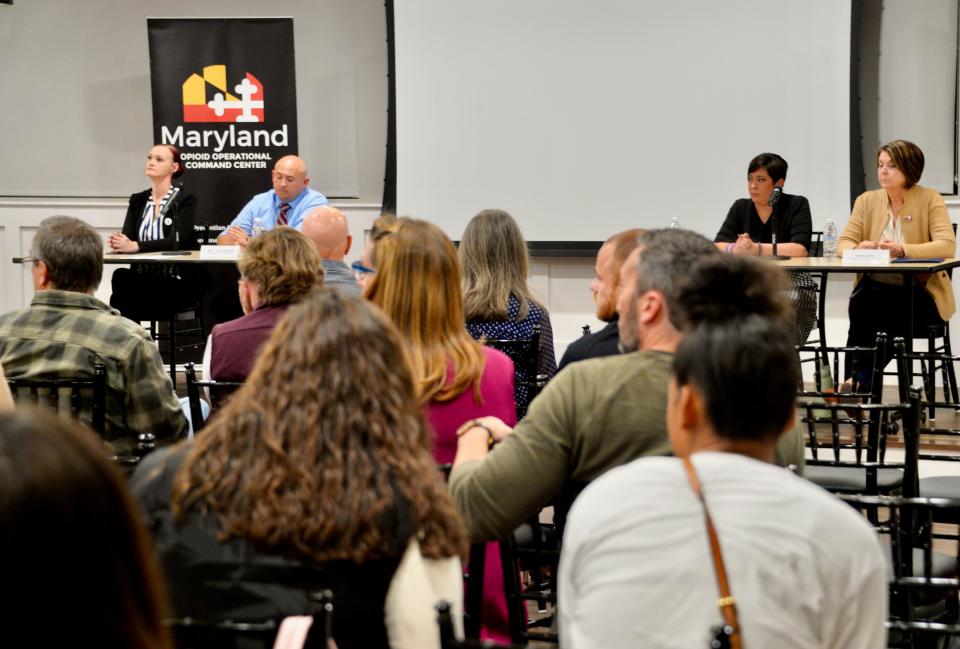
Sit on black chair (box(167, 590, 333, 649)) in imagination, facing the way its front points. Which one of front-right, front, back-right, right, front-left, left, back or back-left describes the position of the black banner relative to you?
front

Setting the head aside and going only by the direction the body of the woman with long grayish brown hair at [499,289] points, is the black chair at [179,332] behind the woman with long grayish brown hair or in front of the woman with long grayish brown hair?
in front

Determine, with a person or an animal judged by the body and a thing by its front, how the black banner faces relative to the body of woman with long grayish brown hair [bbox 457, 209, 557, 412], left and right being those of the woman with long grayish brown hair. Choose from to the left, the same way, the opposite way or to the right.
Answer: the opposite way

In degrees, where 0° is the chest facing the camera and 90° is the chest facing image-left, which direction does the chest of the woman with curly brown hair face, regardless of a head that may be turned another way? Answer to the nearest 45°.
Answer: approximately 180°

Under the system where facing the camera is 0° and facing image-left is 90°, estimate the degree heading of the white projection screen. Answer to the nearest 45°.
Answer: approximately 0°

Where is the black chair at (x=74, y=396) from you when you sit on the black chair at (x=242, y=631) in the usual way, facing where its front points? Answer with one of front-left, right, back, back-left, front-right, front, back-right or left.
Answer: front

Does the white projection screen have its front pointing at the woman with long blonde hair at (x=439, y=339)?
yes

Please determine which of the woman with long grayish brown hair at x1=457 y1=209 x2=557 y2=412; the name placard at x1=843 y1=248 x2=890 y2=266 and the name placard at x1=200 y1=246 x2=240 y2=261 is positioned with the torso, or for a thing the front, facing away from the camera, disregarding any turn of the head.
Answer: the woman with long grayish brown hair

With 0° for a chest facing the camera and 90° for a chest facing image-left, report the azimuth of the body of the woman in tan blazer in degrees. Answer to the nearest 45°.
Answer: approximately 45°

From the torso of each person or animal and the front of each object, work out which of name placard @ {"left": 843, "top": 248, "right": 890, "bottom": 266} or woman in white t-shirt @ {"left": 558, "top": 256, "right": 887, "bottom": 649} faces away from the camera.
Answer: the woman in white t-shirt

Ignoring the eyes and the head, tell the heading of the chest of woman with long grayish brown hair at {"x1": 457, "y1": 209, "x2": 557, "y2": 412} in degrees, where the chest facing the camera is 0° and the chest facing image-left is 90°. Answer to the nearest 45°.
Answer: approximately 180°

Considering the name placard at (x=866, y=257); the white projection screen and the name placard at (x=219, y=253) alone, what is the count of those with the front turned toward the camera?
3

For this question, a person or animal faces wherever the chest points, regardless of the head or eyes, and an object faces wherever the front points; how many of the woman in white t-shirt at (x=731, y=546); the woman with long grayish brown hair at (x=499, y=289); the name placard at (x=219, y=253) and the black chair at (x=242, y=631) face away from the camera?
3

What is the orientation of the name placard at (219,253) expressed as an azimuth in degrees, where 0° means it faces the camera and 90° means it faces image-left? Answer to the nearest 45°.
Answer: approximately 0°

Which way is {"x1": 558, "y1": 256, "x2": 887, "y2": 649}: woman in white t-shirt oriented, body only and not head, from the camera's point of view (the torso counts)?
away from the camera

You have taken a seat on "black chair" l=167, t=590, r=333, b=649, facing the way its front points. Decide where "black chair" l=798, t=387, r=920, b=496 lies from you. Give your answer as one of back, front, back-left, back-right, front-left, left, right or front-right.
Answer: front-right

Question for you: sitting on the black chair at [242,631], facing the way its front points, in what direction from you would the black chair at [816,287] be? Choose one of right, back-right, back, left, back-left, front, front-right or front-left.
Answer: front-right

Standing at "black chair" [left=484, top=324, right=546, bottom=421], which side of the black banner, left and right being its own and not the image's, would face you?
front

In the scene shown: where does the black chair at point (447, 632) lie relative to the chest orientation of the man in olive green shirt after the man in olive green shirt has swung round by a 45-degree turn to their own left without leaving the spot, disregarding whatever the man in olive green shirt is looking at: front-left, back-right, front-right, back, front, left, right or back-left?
left

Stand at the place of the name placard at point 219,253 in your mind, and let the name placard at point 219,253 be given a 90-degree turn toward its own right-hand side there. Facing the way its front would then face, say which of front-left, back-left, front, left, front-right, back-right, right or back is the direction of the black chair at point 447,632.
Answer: left

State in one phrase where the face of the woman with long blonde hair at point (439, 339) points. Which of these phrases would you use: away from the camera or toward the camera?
away from the camera

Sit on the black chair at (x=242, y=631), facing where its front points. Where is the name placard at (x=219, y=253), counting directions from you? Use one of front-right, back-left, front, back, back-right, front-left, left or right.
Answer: front
